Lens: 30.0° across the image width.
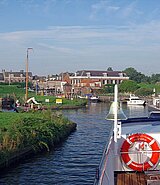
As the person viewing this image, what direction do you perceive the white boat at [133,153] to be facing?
facing away from the viewer
